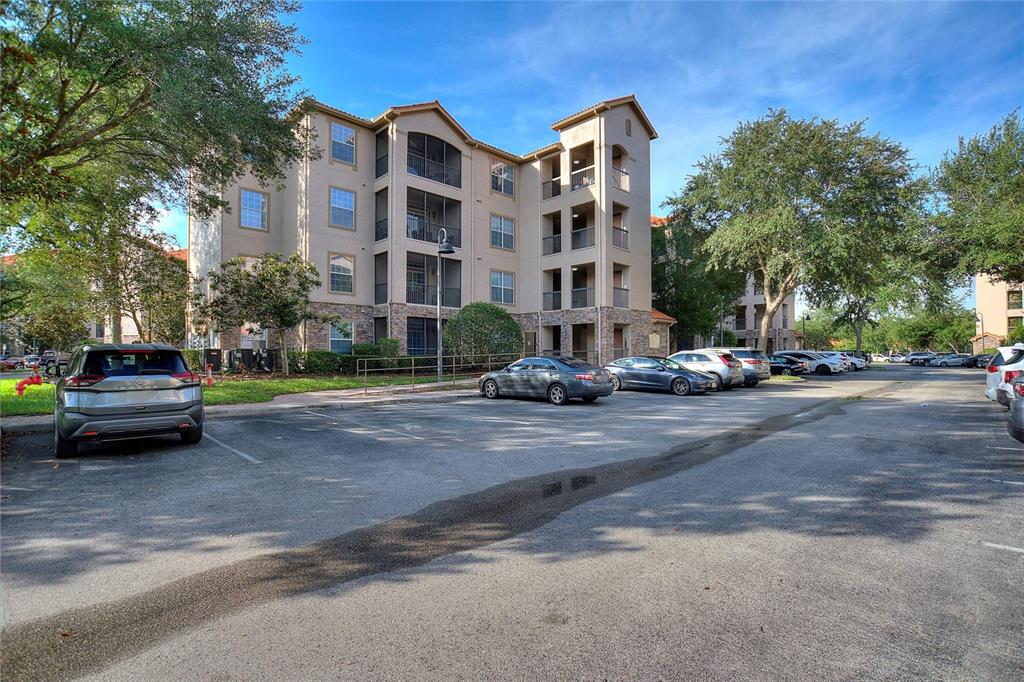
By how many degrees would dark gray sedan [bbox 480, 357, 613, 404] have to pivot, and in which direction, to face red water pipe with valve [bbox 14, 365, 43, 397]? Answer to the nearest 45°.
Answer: approximately 45° to its left

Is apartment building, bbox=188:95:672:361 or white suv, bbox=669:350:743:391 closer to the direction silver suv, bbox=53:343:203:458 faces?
the apartment building

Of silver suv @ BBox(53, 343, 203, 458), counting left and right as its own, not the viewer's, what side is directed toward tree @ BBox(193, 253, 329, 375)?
front

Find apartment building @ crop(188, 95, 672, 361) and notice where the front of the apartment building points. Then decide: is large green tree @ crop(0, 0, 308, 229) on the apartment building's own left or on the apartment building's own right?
on the apartment building's own right

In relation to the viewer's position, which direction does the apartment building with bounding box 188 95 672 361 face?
facing the viewer and to the right of the viewer

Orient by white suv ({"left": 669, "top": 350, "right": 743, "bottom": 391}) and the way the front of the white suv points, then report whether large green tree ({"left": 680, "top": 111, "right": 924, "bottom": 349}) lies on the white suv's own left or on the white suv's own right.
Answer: on the white suv's own right

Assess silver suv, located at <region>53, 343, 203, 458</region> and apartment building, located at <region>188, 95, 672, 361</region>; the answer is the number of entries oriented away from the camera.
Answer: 1

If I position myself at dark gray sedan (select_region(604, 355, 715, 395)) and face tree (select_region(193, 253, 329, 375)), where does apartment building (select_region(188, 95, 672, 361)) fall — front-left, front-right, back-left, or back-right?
front-right

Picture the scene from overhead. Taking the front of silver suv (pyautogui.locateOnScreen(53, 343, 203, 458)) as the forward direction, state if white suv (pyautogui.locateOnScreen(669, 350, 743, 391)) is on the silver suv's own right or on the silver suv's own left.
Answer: on the silver suv's own right

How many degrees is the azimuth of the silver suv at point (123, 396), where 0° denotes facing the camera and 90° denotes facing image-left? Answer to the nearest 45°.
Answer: approximately 180°

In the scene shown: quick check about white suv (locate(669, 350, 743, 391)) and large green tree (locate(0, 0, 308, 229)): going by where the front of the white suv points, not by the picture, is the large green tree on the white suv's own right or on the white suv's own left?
on the white suv's own left

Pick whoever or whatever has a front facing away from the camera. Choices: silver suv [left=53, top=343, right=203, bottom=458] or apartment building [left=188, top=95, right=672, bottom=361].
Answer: the silver suv
